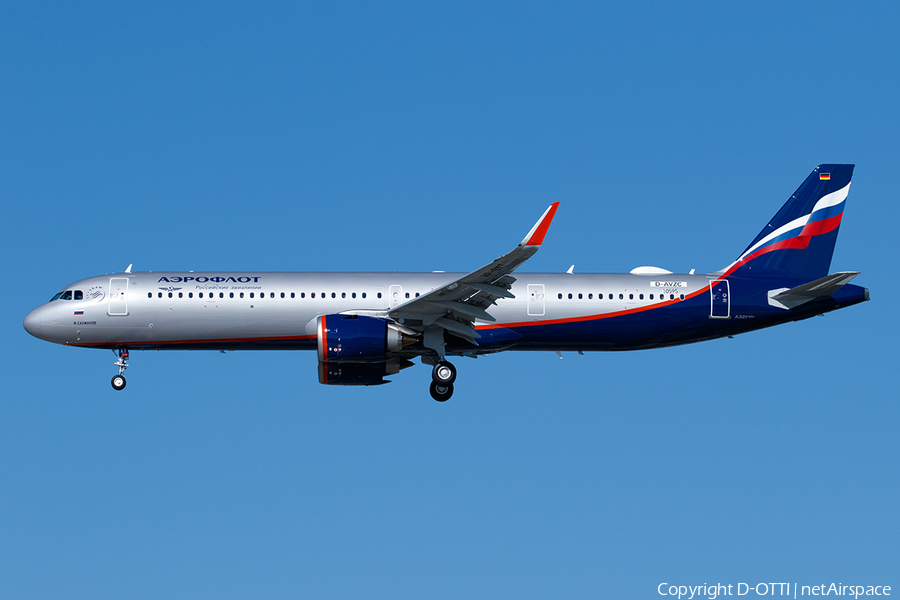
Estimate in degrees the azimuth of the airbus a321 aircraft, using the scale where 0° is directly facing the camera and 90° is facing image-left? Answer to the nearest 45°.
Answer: approximately 90°
